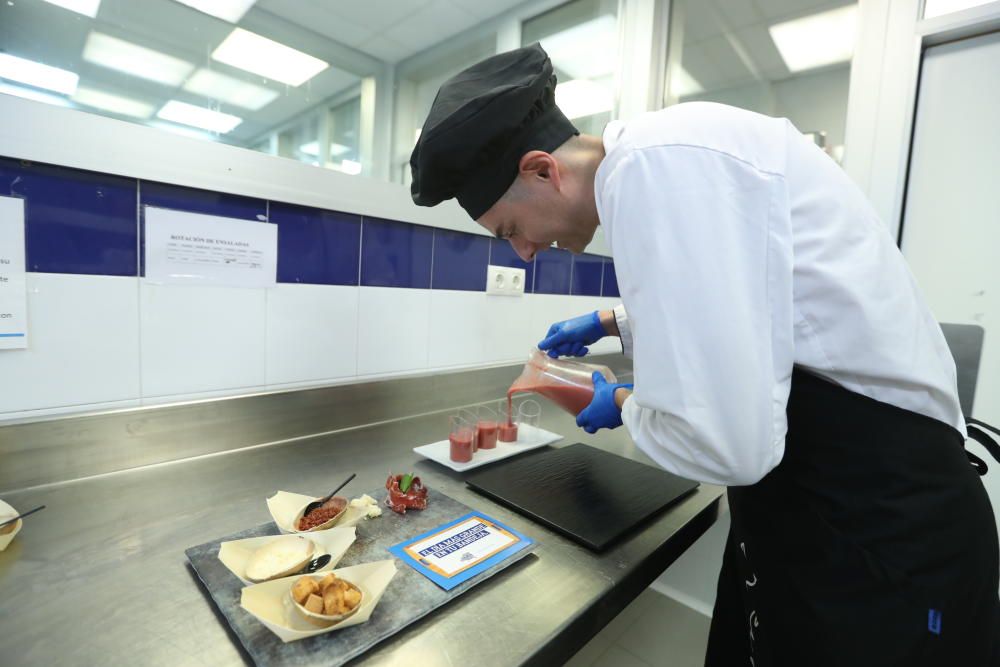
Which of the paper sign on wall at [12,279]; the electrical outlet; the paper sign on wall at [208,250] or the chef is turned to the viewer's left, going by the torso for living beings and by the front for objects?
the chef

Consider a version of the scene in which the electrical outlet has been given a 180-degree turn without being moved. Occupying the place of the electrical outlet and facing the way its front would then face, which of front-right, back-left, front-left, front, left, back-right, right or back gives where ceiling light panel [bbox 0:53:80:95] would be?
left

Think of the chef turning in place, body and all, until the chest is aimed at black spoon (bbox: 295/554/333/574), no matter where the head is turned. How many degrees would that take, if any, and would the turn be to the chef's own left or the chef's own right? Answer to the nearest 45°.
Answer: approximately 45° to the chef's own left

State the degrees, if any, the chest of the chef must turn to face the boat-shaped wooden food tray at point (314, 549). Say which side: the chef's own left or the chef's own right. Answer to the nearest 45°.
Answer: approximately 45° to the chef's own left

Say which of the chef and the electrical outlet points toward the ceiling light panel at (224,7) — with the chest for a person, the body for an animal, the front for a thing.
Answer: the chef

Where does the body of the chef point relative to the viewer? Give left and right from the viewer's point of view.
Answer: facing to the left of the viewer

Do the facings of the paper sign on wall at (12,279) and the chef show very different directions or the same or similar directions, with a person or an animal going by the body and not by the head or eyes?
very different directions

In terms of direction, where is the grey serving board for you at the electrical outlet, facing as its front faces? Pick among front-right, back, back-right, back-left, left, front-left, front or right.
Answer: front-right

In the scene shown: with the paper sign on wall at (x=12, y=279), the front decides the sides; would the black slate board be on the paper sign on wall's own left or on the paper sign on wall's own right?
on the paper sign on wall's own left

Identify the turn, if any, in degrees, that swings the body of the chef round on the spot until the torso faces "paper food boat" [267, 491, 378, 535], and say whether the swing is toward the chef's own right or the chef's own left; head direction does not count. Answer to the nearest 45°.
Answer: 0° — they already face it

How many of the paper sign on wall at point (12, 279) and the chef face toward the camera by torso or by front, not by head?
1

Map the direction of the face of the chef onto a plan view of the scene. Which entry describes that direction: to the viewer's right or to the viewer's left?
to the viewer's left
